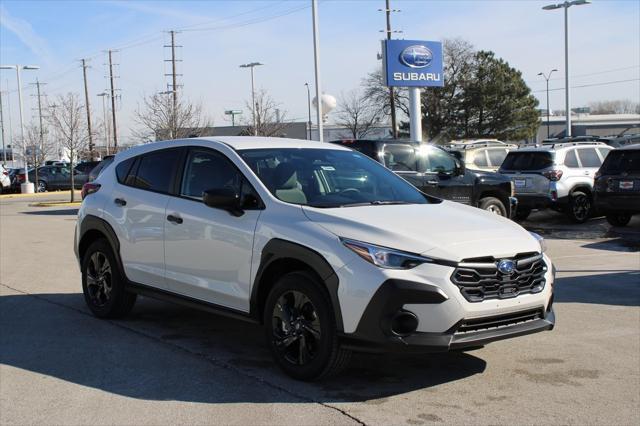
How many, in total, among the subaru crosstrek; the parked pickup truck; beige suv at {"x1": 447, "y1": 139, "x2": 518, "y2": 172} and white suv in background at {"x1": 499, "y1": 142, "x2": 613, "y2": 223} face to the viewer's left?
0

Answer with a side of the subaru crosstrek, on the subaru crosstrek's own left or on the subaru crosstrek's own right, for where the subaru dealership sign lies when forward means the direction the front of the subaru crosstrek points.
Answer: on the subaru crosstrek's own left

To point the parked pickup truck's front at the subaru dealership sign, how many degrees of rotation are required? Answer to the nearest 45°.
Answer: approximately 90° to its left

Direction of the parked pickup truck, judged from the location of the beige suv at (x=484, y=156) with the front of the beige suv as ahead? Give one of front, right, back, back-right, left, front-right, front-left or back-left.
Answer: back-right

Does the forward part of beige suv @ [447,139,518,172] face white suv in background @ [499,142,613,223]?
no

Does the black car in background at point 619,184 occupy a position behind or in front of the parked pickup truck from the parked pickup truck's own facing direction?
in front

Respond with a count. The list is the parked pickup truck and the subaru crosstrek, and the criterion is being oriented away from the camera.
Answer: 0

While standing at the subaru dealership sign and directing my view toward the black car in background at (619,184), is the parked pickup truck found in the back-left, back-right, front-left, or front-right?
front-right

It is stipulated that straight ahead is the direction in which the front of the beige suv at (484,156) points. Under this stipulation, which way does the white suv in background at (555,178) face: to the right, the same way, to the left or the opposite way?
the same way

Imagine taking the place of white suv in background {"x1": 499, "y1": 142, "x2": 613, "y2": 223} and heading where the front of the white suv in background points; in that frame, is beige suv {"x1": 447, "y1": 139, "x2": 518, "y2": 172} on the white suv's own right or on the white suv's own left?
on the white suv's own left

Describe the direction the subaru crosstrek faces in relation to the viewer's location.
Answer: facing the viewer and to the right of the viewer

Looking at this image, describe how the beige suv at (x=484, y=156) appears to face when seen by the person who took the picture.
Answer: facing away from the viewer and to the right of the viewer

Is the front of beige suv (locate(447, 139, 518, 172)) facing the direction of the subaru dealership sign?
no

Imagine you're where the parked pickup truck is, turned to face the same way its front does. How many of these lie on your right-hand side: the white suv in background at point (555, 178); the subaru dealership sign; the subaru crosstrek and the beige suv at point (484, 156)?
1

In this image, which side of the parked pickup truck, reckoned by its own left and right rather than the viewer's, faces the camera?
right

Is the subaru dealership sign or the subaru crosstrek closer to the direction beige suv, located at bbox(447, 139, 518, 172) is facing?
the subaru dealership sign

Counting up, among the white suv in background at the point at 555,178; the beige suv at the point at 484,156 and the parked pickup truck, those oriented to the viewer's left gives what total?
0

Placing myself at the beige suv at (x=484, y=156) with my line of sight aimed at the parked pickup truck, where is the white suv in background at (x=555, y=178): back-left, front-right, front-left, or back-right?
front-left

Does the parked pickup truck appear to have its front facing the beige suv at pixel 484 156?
no
